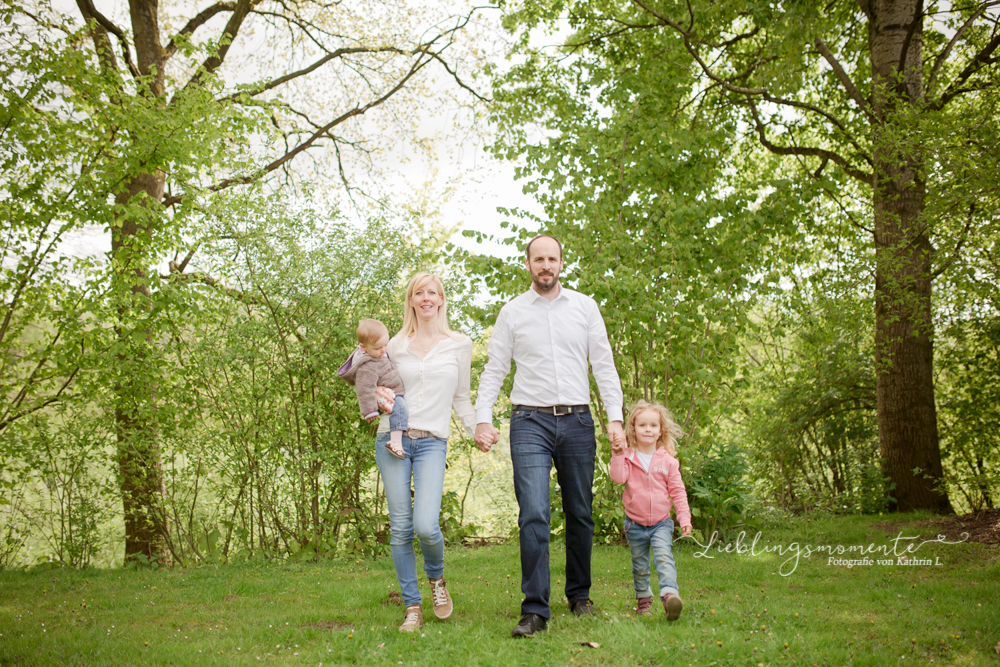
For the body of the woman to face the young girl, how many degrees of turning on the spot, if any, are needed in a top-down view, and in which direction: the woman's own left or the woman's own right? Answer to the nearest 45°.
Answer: approximately 90° to the woman's own left

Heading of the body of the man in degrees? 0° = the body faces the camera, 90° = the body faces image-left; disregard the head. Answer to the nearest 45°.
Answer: approximately 0°

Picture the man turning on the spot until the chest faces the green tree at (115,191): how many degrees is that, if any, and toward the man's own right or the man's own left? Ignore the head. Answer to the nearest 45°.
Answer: approximately 135° to the man's own right

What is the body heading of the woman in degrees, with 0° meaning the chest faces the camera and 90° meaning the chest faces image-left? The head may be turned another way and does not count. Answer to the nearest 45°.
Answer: approximately 0°

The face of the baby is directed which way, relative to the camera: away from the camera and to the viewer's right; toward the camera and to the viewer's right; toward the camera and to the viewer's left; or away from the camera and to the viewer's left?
toward the camera and to the viewer's right

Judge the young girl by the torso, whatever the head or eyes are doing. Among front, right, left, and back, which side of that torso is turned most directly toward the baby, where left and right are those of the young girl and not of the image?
right

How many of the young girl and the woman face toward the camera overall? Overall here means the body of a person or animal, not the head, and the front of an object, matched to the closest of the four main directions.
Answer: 2

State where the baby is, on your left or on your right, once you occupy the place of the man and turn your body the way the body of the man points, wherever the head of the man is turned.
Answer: on your right
